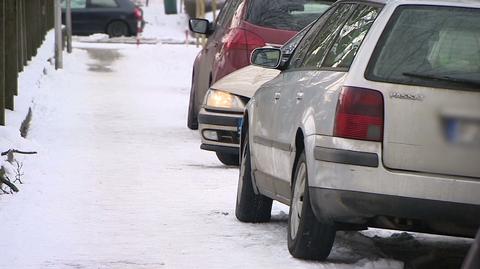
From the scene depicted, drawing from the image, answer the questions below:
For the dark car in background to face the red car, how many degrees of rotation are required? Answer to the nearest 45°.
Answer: approximately 90° to its left

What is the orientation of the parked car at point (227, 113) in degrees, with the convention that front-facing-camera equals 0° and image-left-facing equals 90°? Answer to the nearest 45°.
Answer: approximately 45°

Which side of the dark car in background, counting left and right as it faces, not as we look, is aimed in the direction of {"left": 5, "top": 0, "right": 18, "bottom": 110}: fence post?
left

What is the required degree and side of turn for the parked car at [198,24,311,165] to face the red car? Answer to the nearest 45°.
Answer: approximately 135° to its right

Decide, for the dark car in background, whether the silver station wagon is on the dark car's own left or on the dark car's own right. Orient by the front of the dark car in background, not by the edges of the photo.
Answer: on the dark car's own left

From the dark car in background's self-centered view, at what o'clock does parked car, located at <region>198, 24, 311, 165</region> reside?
The parked car is roughly at 9 o'clock from the dark car in background.

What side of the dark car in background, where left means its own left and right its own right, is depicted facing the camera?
left

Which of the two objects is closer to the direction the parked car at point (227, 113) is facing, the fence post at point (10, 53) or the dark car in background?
the fence post

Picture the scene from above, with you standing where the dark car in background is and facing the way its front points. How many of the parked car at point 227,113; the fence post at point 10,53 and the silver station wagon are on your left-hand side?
3
